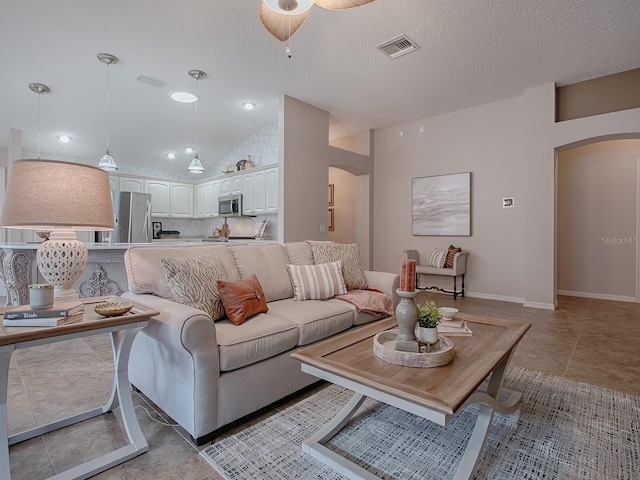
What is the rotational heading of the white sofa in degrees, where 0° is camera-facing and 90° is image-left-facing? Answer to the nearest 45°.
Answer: approximately 315°

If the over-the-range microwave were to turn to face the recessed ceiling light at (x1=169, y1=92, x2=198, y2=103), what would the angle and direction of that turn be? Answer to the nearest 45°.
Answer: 0° — it already faces it

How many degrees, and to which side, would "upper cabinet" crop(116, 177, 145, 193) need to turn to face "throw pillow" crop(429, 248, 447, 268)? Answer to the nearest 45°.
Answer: approximately 45° to its left

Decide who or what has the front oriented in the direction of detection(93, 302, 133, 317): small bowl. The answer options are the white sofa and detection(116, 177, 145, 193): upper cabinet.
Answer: the upper cabinet

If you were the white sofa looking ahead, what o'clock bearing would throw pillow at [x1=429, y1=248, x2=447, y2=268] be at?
The throw pillow is roughly at 9 o'clock from the white sofa.

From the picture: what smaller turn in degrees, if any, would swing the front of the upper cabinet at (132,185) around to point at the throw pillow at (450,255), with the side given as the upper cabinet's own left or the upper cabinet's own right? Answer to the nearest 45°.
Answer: approximately 45° to the upper cabinet's own left

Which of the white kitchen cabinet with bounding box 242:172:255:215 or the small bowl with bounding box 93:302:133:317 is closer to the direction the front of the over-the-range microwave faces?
the small bowl
